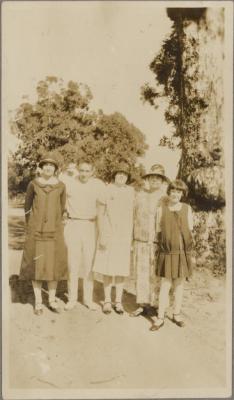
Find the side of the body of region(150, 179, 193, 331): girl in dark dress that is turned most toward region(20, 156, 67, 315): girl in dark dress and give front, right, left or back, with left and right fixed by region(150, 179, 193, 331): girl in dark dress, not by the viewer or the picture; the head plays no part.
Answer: right

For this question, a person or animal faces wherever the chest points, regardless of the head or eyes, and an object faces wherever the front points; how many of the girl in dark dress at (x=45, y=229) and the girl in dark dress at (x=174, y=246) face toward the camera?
2

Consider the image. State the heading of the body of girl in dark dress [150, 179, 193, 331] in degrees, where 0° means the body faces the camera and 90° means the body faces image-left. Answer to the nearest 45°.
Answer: approximately 0°

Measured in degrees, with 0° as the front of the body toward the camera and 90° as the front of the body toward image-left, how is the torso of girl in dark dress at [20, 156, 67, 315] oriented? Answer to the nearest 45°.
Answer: approximately 0°
